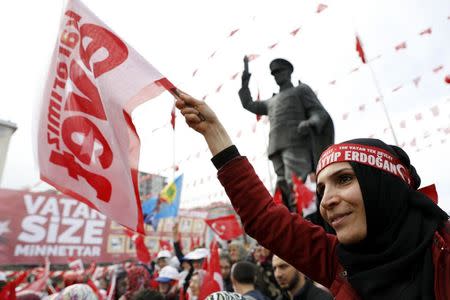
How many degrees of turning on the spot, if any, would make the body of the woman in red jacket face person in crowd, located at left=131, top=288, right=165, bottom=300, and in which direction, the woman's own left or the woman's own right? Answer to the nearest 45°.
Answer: approximately 90° to the woman's own right

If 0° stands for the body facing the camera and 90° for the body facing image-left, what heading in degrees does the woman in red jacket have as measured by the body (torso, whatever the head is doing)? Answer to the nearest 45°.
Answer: approximately 45°

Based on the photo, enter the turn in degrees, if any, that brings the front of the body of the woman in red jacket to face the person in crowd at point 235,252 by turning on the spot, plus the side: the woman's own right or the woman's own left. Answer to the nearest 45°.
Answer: approximately 135° to the woman's own right

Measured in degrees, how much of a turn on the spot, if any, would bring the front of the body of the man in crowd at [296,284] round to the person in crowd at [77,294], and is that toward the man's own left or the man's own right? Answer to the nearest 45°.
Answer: approximately 45° to the man's own right

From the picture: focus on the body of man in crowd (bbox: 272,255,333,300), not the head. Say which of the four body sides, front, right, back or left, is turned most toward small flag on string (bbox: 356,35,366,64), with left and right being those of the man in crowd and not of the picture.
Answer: back

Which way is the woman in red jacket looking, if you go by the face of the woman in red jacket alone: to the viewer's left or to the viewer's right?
to the viewer's left

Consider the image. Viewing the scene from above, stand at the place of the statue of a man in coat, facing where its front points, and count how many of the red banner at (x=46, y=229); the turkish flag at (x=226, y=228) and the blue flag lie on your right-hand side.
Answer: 3

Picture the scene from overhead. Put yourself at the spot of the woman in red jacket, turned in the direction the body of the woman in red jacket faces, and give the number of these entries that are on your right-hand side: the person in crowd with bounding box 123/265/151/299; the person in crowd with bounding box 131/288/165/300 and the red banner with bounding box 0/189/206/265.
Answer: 3
